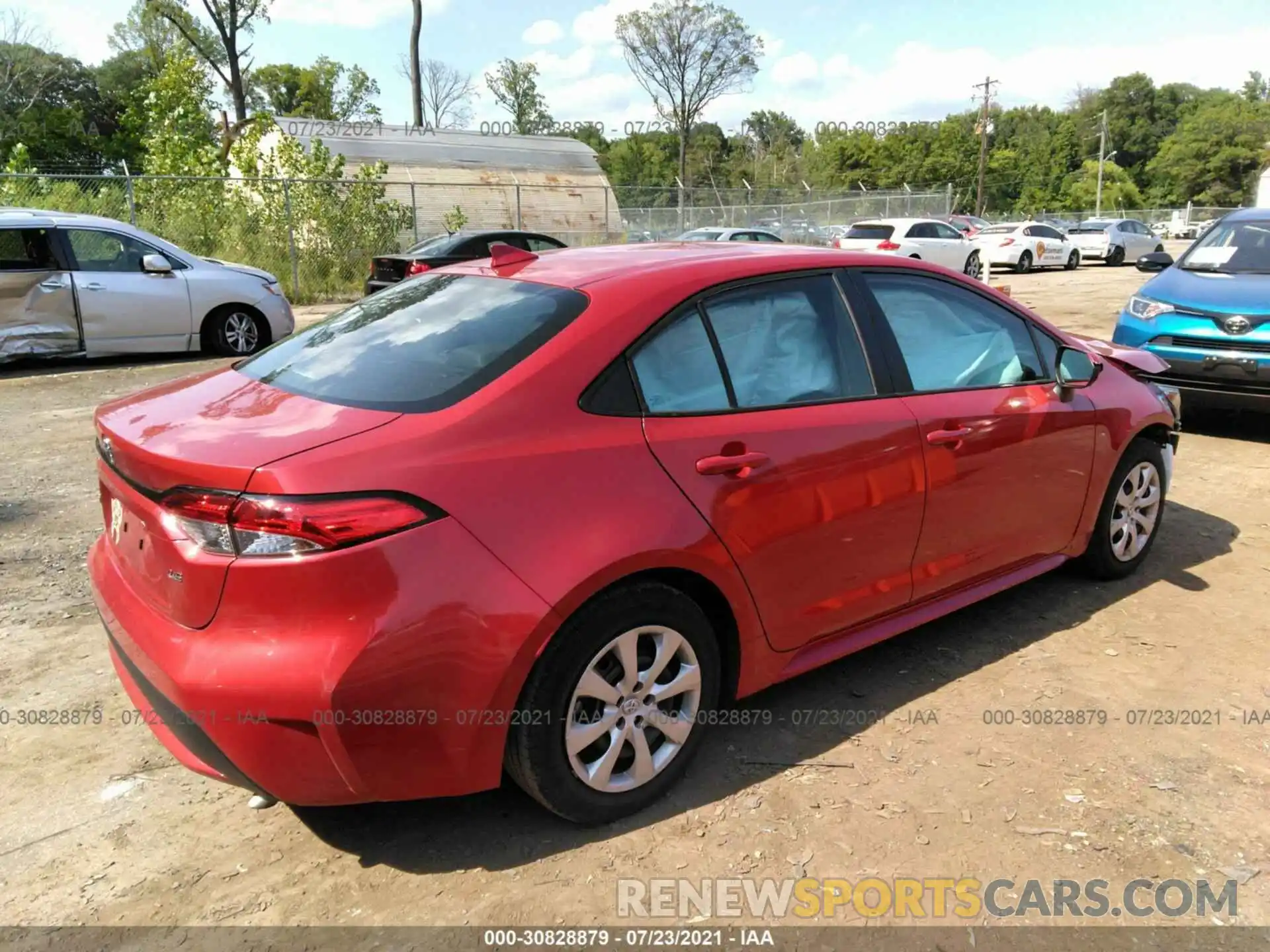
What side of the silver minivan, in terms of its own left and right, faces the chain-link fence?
left

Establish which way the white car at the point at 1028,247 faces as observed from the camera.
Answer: facing away from the viewer and to the right of the viewer

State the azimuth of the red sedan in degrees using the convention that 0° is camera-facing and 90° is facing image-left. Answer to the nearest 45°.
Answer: approximately 225°
